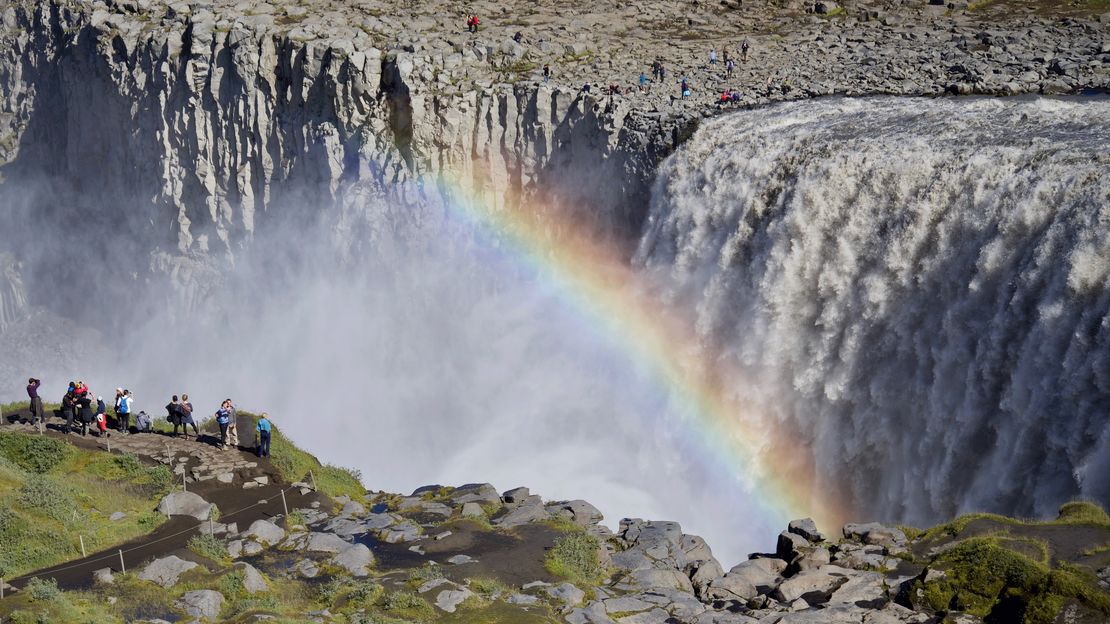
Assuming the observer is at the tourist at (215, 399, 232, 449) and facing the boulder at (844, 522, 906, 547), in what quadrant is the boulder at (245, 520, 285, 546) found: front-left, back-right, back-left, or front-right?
front-right

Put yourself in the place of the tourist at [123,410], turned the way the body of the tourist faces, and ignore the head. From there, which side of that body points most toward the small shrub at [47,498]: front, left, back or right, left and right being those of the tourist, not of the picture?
back

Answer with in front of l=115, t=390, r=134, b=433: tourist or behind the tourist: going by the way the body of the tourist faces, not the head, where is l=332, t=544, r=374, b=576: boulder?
behind

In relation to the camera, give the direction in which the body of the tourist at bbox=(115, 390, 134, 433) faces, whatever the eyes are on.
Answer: away from the camera

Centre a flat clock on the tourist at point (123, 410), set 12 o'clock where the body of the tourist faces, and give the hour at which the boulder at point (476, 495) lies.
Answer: The boulder is roughly at 4 o'clock from the tourist.

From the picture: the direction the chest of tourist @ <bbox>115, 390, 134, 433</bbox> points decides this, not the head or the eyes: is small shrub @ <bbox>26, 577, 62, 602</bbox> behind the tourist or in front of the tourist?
behind

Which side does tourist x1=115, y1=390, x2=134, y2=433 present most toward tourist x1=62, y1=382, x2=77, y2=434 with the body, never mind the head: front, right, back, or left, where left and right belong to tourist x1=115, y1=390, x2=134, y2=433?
left

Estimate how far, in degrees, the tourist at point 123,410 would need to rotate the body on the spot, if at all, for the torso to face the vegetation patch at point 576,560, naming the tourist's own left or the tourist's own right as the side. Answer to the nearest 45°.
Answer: approximately 135° to the tourist's own right

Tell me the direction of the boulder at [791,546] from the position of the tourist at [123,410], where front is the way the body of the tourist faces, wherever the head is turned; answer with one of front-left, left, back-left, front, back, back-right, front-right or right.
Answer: back-right

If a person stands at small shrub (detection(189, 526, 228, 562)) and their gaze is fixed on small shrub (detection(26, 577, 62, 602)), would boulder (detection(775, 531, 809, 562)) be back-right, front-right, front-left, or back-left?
back-left

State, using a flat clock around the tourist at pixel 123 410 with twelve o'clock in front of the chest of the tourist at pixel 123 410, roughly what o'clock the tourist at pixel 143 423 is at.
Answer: the tourist at pixel 143 423 is roughly at 3 o'clock from the tourist at pixel 123 410.

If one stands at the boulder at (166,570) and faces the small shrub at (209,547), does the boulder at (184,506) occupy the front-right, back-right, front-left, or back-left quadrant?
front-left
